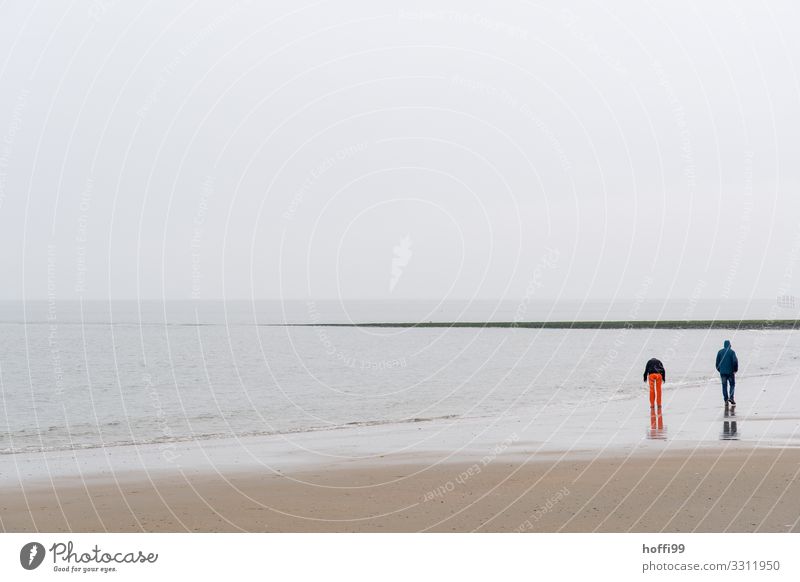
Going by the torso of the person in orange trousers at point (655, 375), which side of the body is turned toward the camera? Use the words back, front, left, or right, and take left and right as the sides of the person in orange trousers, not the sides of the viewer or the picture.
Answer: back
